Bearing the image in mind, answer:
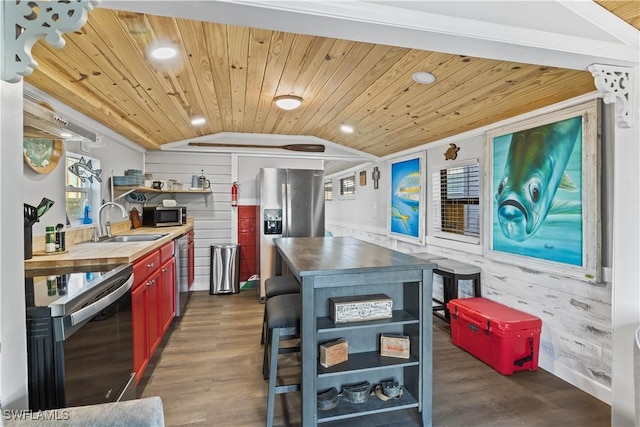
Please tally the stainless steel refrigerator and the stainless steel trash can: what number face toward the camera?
2

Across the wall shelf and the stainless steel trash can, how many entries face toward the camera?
2

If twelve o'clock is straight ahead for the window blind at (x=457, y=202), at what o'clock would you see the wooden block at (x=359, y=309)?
The wooden block is roughly at 11 o'clock from the window blind.

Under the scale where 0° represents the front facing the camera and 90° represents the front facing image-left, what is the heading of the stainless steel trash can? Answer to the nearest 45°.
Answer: approximately 0°

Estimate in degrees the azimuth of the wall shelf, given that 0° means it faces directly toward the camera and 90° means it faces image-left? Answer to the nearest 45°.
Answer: approximately 0°

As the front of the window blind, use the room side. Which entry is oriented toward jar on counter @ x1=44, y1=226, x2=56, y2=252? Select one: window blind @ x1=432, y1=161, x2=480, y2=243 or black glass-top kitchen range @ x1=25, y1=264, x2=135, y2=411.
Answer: the window blind

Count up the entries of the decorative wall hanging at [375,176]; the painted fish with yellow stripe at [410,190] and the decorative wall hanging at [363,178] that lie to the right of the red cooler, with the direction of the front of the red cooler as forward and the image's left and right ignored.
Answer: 3

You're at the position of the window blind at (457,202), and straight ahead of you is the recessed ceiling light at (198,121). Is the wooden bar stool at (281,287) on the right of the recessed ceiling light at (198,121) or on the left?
left

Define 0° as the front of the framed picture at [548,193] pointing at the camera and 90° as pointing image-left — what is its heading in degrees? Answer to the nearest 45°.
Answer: approximately 45°

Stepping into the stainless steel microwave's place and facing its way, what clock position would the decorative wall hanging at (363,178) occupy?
The decorative wall hanging is roughly at 10 o'clock from the stainless steel microwave.

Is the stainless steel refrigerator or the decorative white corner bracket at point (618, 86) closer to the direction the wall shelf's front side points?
the decorative white corner bracket

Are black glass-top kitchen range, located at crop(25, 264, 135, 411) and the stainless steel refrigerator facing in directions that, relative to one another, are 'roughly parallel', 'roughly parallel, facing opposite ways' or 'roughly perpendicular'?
roughly perpendicular
